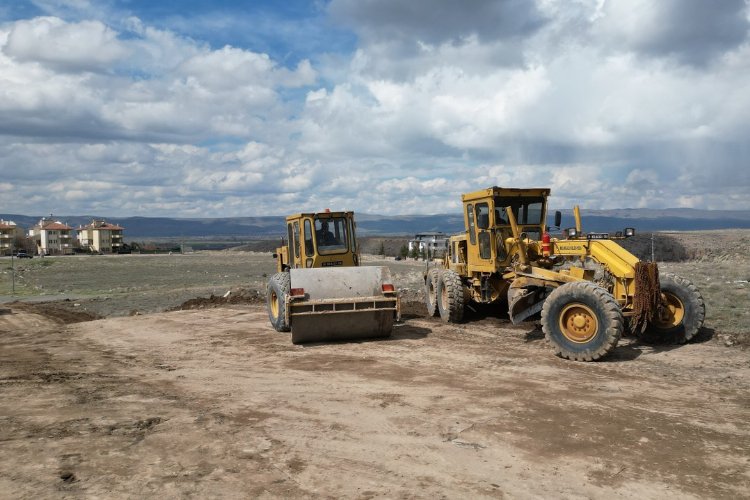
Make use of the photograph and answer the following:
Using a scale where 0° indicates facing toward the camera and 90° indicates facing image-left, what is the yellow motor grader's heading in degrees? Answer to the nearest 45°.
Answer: approximately 315°

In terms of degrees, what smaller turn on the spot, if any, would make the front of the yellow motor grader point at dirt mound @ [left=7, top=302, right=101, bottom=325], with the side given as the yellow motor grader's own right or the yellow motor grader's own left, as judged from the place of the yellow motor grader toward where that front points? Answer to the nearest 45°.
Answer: approximately 135° to the yellow motor grader's own right

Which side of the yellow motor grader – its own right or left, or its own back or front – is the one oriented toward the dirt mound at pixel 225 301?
back

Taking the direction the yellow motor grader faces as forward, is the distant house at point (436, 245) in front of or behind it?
behind

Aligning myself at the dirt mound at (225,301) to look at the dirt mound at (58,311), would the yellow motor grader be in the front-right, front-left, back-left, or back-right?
back-left

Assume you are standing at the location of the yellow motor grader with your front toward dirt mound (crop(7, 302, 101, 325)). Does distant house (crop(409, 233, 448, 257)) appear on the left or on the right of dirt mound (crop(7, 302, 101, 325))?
right

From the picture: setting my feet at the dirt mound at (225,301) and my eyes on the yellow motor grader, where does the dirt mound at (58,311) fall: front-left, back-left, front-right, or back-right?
back-right
